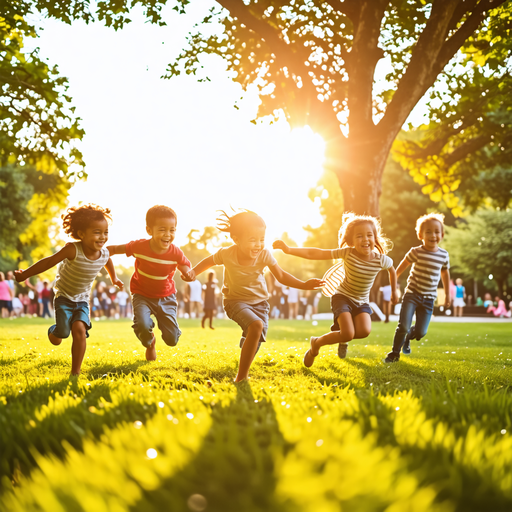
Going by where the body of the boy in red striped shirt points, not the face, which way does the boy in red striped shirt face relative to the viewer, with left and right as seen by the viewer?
facing the viewer and to the right of the viewer

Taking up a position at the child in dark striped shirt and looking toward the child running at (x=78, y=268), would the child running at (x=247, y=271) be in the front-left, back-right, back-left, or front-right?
front-left

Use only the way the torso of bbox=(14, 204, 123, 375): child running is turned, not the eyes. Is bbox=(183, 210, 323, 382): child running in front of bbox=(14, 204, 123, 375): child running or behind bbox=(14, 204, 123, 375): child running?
in front

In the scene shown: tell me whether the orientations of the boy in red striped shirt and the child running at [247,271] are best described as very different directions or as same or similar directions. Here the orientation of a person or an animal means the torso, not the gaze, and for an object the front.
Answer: same or similar directions

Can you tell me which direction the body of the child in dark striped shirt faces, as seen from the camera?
toward the camera

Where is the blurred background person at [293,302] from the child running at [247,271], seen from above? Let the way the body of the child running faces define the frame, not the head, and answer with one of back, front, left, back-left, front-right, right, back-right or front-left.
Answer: back-left

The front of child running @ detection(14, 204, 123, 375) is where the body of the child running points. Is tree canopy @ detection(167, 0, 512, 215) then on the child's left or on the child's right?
on the child's left

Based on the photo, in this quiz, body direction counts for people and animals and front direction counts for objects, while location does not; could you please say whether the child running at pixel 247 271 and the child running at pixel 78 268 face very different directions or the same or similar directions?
same or similar directions

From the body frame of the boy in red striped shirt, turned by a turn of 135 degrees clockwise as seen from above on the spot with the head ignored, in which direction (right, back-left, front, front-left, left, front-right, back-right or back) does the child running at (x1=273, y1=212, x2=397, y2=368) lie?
back

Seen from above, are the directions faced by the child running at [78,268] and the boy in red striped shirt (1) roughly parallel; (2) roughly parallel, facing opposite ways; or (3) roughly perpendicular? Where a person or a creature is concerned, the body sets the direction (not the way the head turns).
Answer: roughly parallel

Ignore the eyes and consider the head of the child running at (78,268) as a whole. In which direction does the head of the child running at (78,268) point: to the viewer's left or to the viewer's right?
to the viewer's right

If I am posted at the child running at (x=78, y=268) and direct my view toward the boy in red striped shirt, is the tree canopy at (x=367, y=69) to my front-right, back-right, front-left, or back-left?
front-left
